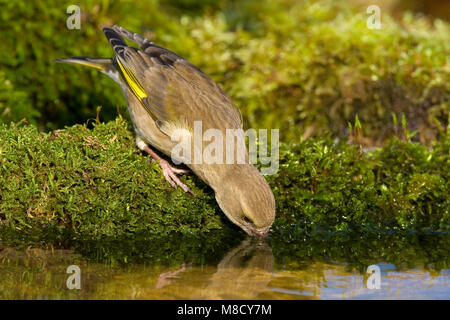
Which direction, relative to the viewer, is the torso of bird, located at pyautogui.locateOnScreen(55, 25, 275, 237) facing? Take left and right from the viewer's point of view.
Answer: facing to the right of the viewer
